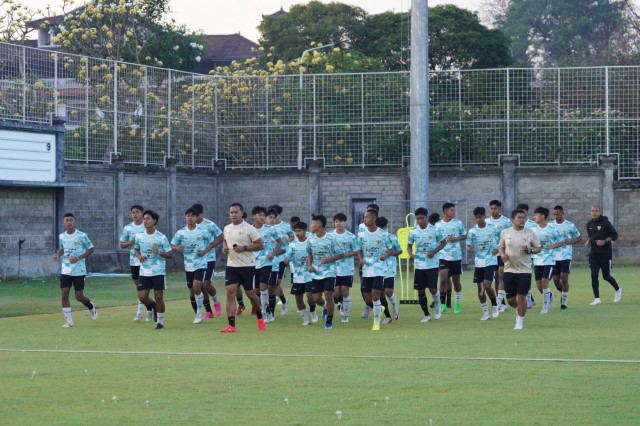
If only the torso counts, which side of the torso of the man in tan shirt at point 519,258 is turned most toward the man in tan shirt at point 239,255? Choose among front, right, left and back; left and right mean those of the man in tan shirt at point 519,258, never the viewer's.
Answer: right

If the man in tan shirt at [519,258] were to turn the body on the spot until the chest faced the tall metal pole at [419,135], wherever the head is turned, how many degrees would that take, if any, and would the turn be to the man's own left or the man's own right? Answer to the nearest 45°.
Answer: approximately 180°

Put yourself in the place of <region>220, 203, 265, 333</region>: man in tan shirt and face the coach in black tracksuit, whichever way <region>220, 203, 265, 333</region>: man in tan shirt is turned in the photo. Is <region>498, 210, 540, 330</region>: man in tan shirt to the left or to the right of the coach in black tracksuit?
right

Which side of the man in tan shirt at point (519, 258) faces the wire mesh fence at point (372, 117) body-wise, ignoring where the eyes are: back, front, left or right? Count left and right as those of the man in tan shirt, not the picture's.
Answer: back

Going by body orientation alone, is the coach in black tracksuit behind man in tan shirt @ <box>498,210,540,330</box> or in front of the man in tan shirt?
behind

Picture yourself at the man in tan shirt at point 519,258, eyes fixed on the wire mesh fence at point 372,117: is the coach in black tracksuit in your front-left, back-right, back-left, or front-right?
front-right

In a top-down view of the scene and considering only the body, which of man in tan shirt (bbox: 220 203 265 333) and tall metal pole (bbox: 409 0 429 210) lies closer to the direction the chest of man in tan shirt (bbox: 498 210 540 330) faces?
the man in tan shirt

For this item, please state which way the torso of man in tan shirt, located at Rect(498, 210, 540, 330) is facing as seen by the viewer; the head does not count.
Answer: toward the camera
